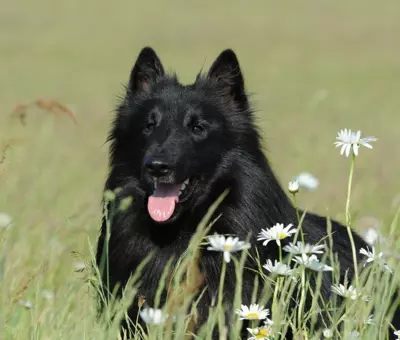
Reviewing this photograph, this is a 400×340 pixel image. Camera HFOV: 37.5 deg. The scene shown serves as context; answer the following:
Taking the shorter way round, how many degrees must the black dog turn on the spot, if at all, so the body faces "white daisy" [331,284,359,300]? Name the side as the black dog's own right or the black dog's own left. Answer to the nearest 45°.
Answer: approximately 90° to the black dog's own left

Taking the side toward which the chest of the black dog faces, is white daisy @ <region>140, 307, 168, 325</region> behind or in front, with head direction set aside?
in front

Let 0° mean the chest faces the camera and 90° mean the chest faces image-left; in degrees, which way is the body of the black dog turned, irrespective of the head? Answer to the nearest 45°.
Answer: approximately 45°

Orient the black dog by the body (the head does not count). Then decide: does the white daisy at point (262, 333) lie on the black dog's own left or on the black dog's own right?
on the black dog's own left

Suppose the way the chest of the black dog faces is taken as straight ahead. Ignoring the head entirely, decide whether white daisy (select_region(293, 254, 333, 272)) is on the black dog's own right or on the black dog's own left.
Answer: on the black dog's own left
